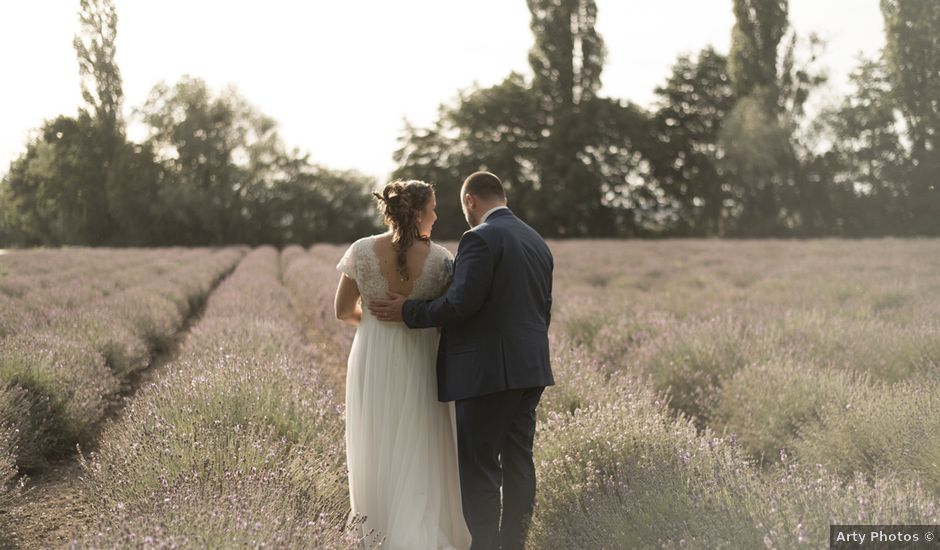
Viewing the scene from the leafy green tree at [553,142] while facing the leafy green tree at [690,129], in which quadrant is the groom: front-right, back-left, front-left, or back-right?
back-right

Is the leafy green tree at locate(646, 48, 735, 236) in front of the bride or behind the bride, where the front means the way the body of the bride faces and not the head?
in front

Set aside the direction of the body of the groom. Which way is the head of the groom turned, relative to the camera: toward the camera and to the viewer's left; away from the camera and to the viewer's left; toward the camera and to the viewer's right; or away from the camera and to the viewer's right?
away from the camera and to the viewer's left

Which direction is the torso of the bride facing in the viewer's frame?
away from the camera

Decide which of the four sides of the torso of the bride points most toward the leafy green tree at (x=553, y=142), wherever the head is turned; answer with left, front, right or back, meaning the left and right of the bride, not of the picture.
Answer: front

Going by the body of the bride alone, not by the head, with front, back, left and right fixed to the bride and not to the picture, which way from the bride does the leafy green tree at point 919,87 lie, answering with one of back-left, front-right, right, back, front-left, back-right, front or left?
front-right

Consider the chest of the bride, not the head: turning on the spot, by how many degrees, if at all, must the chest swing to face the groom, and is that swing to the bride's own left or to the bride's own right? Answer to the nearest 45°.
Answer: approximately 135° to the bride's own right

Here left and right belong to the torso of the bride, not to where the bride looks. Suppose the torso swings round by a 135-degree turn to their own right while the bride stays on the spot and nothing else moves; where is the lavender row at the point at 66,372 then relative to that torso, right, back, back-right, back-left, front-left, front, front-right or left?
back

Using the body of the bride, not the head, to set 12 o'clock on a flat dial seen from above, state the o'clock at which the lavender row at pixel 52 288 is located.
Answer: The lavender row is roughly at 11 o'clock from the bride.

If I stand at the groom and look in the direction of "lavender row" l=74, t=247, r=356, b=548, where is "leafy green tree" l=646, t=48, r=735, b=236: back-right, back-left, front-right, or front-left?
back-right

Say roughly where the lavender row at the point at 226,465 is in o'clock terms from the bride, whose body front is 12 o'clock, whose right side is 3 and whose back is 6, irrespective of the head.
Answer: The lavender row is roughly at 9 o'clock from the bride.

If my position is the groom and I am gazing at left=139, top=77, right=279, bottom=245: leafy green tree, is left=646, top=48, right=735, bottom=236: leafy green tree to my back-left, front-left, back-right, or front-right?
front-right

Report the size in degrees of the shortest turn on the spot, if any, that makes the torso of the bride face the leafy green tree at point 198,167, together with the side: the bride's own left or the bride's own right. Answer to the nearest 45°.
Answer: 0° — they already face it
